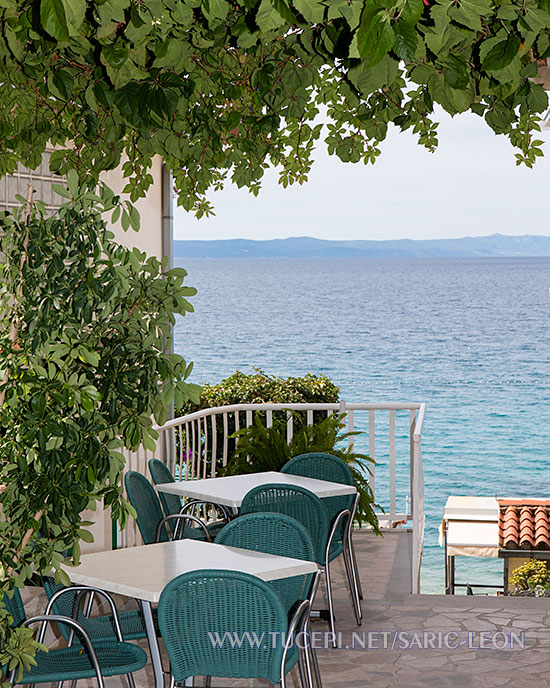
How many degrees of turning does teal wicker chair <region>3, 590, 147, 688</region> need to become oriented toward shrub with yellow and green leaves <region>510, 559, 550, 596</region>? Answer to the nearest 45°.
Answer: approximately 45° to its left

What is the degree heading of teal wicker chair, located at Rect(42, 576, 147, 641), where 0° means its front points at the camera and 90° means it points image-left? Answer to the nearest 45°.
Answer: approximately 315°

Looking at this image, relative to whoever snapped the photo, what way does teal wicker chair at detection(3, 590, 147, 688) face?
facing to the right of the viewer

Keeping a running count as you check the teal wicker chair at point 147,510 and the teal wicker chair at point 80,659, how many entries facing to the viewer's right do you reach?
2

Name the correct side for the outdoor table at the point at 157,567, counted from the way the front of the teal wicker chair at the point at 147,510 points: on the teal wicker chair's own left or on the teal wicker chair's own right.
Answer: on the teal wicker chair's own right

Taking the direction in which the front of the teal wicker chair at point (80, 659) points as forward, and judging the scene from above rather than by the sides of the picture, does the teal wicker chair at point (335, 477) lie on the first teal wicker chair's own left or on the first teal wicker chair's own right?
on the first teal wicker chair's own left

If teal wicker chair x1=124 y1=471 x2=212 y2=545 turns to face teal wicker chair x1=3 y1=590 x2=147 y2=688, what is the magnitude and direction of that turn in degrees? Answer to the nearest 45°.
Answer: approximately 90° to its right

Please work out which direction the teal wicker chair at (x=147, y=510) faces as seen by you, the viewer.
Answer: facing to the right of the viewer
